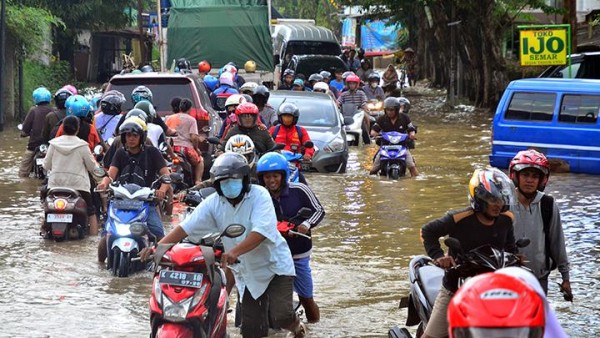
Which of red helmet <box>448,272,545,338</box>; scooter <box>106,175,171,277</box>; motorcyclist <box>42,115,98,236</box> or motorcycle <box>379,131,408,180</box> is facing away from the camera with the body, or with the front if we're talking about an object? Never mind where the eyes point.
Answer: the motorcyclist

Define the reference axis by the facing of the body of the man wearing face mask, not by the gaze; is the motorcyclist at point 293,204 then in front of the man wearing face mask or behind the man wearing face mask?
behind

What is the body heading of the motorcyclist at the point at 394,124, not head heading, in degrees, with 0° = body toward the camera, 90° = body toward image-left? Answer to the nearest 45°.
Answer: approximately 0°

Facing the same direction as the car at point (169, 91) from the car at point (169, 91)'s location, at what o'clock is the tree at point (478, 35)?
The tree is roughly at 1 o'clock from the car.

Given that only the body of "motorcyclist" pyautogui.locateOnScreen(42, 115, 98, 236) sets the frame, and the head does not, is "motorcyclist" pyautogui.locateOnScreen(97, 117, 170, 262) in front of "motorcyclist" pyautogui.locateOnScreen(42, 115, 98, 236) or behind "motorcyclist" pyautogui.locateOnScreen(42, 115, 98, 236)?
behind

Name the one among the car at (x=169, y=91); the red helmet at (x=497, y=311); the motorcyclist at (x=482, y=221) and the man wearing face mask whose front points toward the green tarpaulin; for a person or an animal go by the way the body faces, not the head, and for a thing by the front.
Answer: the car

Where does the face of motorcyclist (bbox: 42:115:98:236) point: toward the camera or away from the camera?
away from the camera
